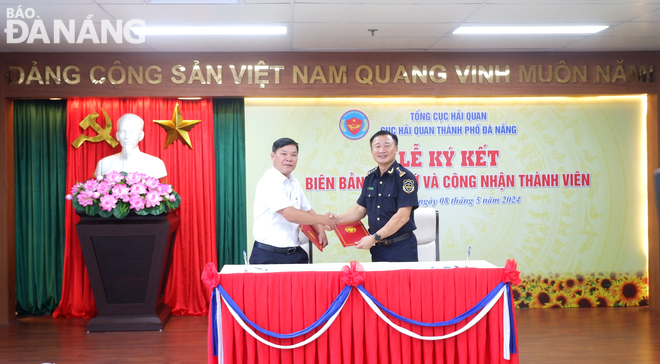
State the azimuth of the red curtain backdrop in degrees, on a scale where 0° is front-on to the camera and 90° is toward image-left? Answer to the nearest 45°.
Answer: approximately 0°

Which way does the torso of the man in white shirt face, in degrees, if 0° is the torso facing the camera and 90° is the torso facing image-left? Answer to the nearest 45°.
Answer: approximately 315°

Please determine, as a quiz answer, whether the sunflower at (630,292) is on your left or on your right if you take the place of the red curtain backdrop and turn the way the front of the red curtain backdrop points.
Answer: on your left

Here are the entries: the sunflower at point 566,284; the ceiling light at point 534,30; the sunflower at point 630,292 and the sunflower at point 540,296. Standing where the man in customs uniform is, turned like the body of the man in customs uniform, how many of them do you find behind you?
4

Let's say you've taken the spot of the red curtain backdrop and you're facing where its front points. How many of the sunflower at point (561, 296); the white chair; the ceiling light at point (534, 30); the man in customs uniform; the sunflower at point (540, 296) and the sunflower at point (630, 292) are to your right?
0

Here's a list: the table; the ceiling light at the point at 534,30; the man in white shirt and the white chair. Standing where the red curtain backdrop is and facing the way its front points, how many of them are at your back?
0

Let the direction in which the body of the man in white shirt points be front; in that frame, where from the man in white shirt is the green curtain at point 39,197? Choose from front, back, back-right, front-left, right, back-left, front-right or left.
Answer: back

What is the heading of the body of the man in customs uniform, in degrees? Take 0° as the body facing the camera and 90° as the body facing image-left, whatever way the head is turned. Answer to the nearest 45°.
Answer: approximately 45°

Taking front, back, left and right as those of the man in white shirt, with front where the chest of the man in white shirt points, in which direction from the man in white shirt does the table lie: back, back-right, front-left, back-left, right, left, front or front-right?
front

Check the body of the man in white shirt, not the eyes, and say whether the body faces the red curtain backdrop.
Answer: no

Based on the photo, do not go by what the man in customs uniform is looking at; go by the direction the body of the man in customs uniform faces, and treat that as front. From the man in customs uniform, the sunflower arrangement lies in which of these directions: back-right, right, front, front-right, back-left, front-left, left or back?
back

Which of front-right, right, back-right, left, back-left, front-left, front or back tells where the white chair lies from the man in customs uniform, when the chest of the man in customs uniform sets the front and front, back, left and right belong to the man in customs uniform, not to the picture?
back

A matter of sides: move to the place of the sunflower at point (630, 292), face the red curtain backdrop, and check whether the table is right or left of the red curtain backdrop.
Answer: left

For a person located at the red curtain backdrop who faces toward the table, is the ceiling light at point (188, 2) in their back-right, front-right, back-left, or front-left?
front-right

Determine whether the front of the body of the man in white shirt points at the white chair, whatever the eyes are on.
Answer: no

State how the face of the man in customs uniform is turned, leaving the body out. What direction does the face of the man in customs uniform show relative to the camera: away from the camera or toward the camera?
toward the camera

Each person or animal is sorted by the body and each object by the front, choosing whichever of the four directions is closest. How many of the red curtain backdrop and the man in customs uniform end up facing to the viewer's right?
0
